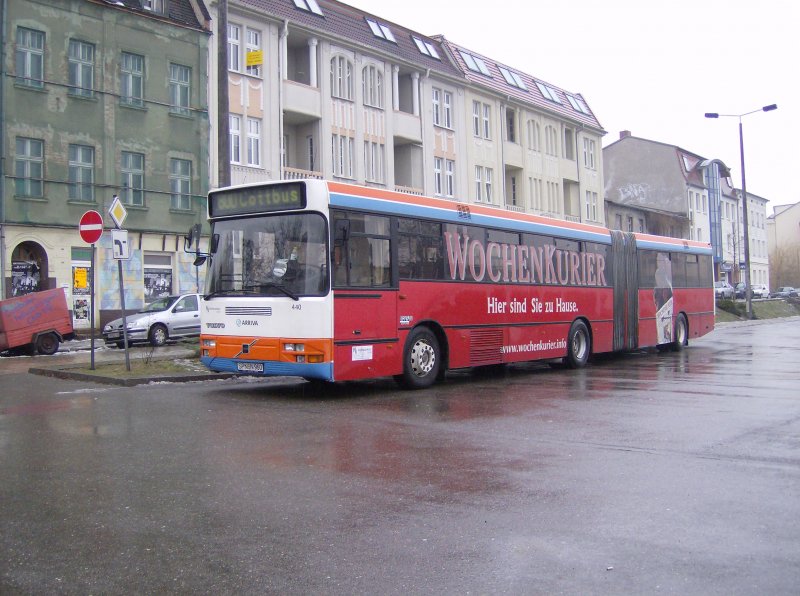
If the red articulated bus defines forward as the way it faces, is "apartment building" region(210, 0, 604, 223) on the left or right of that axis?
on its right

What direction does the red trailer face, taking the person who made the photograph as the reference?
facing to the left of the viewer

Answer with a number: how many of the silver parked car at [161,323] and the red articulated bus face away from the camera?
0

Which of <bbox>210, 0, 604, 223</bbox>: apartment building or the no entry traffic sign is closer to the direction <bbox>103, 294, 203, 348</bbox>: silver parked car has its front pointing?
the no entry traffic sign

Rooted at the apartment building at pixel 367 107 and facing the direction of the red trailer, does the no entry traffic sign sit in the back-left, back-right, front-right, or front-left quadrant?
front-left

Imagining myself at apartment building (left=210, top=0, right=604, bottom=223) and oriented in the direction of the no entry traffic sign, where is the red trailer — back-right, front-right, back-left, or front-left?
front-right

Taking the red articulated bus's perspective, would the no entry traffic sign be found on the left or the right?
on its right

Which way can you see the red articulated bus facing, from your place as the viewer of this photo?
facing the viewer and to the left of the viewer

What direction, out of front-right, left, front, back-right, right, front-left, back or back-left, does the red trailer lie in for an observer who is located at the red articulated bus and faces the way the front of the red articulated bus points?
right

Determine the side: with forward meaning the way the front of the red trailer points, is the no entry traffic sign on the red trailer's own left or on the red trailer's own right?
on the red trailer's own left

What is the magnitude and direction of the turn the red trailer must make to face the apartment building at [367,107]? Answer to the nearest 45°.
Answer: approximately 135° to its right
